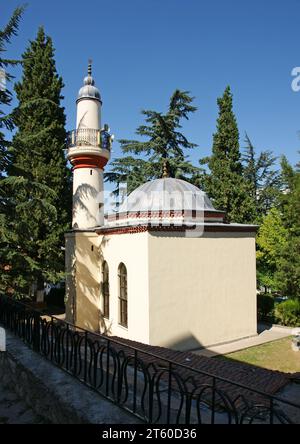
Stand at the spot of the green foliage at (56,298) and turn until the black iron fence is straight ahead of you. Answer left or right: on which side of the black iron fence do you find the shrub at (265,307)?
left
